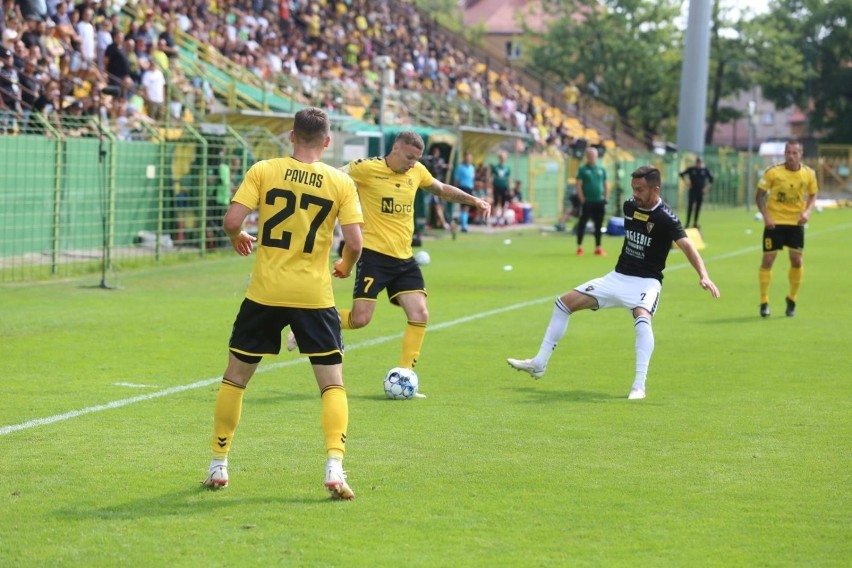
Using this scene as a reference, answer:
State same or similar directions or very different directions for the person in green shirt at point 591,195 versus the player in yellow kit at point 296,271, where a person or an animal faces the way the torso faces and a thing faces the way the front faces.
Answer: very different directions

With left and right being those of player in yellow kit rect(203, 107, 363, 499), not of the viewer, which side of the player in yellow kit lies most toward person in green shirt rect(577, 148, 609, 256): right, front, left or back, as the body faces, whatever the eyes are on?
front

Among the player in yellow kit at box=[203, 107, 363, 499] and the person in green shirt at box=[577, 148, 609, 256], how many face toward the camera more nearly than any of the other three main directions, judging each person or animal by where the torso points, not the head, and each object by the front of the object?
1

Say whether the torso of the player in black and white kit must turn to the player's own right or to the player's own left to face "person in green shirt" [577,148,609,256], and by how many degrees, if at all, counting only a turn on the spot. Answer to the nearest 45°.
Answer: approximately 135° to the player's own right

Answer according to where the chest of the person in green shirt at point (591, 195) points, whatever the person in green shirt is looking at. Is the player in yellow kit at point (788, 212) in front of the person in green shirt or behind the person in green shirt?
in front

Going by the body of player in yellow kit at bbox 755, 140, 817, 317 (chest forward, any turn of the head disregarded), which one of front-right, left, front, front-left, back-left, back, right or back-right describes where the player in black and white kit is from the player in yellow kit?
front

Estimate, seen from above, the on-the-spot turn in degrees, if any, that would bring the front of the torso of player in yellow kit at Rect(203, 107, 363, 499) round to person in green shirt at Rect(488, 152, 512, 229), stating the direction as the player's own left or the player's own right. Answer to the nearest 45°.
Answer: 0° — they already face them

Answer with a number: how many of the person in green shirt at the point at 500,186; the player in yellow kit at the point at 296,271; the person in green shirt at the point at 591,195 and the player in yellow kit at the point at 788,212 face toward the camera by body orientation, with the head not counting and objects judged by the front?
3

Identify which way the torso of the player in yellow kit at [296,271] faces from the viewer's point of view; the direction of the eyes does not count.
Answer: away from the camera

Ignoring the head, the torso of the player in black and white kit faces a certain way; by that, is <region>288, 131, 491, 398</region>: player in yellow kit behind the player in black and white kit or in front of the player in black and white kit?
in front

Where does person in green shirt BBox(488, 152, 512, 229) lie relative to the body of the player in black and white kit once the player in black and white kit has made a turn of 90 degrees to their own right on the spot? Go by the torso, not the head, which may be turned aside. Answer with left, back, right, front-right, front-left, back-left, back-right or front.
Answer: front-right

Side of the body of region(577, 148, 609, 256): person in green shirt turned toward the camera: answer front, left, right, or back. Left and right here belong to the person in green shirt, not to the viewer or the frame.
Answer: front

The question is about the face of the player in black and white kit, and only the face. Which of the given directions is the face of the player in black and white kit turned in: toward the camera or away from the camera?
toward the camera

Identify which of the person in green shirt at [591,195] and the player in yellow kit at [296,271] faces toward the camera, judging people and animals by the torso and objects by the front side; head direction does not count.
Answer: the person in green shirt

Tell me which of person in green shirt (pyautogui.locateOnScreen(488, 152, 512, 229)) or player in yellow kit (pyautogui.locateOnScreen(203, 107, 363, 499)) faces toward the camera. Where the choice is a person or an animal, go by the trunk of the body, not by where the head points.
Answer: the person in green shirt

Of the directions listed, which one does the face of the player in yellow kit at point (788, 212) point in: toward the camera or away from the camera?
toward the camera

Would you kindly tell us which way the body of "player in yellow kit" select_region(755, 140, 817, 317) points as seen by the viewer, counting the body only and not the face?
toward the camera

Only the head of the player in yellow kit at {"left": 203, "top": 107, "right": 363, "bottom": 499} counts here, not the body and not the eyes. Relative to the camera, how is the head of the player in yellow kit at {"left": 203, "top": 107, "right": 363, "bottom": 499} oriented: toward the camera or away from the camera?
away from the camera
